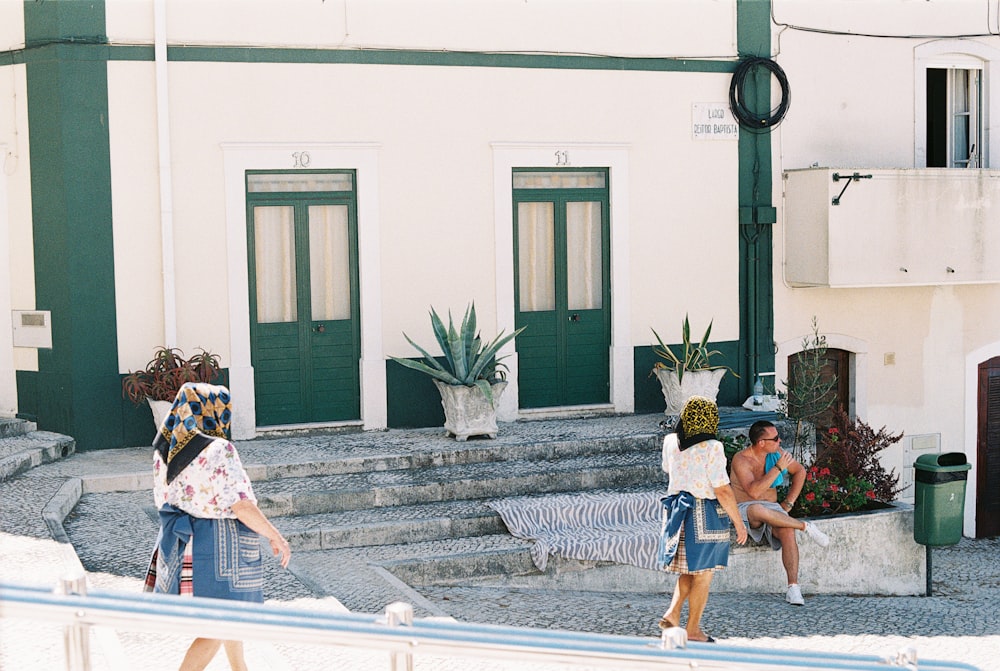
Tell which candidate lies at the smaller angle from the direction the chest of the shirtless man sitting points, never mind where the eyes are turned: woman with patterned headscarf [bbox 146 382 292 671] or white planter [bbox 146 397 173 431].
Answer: the woman with patterned headscarf

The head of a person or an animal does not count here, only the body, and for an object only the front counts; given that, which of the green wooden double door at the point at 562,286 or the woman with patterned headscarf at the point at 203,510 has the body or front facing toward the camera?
the green wooden double door

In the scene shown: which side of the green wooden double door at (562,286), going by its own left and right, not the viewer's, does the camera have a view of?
front

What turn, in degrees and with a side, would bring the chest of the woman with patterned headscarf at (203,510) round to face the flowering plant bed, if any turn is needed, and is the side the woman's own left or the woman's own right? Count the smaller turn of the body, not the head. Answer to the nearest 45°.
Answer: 0° — they already face it

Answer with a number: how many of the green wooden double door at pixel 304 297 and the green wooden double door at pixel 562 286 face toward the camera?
2

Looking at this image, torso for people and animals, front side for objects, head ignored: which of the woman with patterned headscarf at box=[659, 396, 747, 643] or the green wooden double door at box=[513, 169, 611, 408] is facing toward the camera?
the green wooden double door

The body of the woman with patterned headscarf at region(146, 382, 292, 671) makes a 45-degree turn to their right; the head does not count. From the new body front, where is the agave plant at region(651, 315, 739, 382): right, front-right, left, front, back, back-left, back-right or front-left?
front-left

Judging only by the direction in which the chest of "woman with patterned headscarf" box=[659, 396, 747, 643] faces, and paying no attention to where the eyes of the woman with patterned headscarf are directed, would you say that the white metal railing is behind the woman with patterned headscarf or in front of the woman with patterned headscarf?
behind

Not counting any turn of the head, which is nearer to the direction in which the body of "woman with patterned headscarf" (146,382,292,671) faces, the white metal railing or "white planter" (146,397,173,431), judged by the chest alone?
the white planter

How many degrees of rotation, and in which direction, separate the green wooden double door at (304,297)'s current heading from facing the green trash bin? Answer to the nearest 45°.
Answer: approximately 45° to its left

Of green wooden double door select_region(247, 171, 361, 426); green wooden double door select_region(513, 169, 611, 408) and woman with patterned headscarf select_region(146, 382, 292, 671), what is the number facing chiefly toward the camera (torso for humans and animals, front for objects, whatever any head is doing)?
2

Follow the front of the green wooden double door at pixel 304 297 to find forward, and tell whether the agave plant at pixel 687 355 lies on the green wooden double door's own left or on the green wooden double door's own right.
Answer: on the green wooden double door's own left

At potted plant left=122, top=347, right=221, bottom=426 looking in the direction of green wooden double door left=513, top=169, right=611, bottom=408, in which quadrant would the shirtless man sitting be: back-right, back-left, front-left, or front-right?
front-right

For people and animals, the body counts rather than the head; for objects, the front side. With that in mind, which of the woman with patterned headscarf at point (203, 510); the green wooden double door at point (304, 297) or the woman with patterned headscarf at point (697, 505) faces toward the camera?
the green wooden double door

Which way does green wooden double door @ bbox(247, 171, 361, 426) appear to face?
toward the camera
